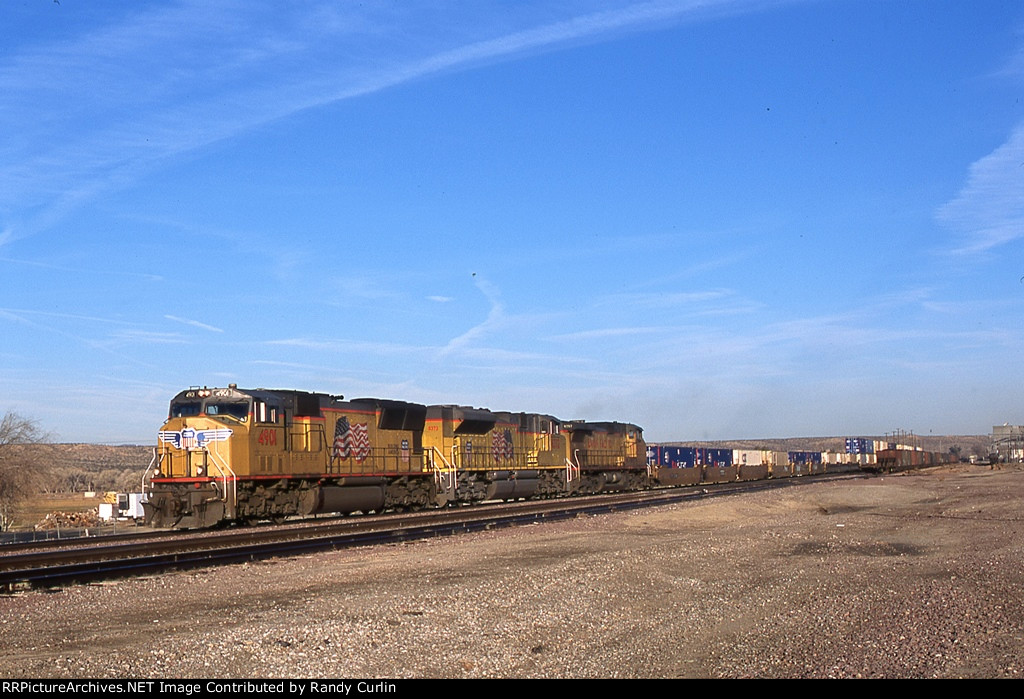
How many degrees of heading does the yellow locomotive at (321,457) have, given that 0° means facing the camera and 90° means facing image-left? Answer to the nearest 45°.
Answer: approximately 45°

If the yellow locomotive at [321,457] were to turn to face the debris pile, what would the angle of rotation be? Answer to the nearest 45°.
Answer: approximately 90° to its right
